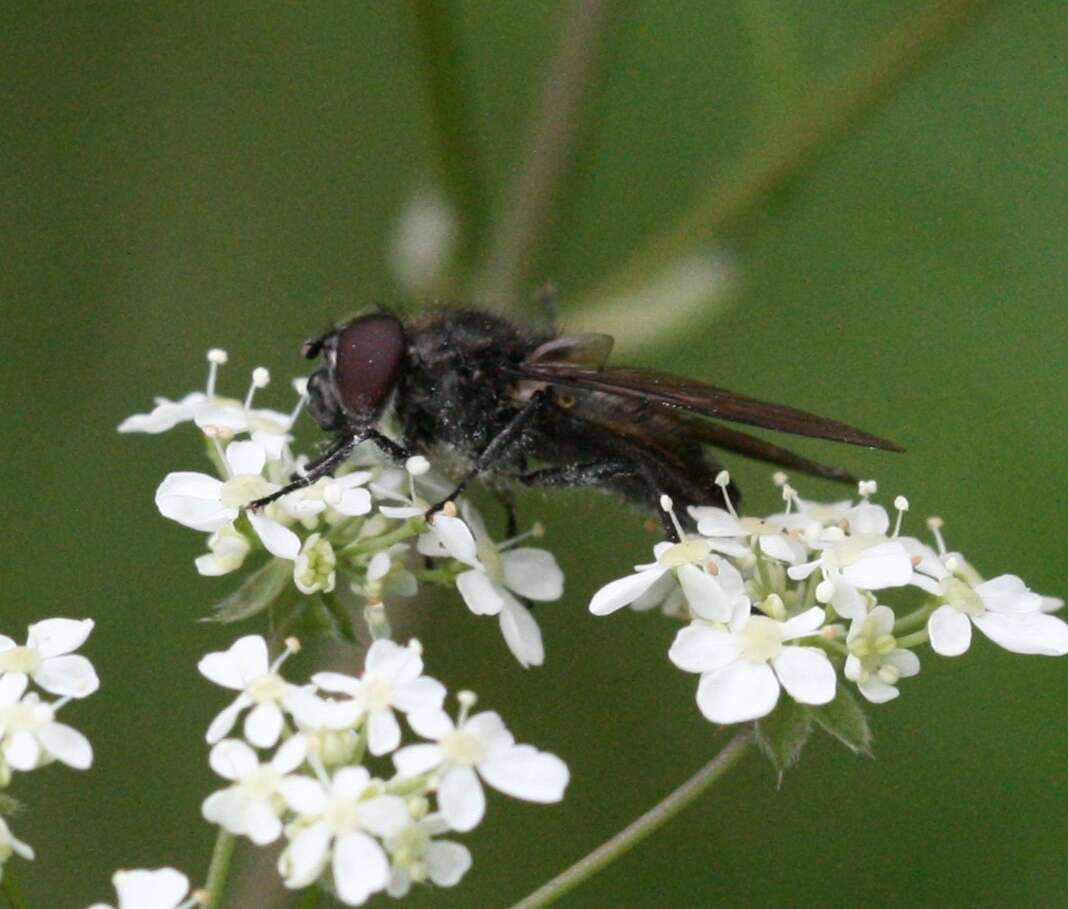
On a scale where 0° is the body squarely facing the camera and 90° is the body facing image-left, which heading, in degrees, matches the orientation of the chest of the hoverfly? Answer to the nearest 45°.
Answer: approximately 90°

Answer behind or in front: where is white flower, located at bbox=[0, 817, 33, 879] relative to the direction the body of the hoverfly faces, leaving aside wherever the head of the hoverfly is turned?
in front

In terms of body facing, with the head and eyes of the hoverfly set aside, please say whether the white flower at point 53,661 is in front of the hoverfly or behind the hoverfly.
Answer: in front

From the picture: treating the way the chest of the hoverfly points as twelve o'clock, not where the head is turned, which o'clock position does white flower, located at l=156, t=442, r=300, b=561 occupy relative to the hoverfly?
The white flower is roughly at 11 o'clock from the hoverfly.
